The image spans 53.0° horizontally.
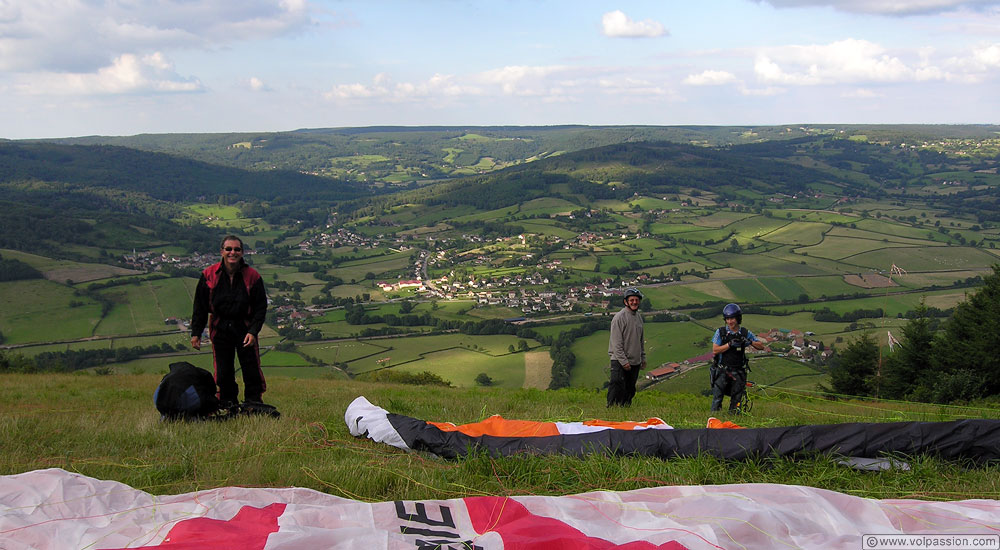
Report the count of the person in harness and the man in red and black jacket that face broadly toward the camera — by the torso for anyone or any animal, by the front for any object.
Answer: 2

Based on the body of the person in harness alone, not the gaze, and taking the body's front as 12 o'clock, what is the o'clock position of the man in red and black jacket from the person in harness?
The man in red and black jacket is roughly at 2 o'clock from the person in harness.

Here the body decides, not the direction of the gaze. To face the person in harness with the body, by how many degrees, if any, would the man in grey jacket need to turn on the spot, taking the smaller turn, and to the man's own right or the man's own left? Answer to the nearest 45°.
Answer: approximately 45° to the man's own left

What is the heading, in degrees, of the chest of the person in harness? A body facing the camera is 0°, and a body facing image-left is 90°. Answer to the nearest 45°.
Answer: approximately 0°

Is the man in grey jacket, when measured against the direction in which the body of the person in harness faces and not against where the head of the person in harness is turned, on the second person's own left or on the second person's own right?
on the second person's own right

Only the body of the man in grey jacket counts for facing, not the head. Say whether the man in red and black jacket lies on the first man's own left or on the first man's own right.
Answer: on the first man's own right

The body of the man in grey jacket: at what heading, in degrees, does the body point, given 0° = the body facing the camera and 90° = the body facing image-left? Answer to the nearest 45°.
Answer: approximately 315°

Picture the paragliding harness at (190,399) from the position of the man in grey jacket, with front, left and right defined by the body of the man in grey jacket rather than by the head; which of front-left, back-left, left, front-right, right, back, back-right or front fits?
right
